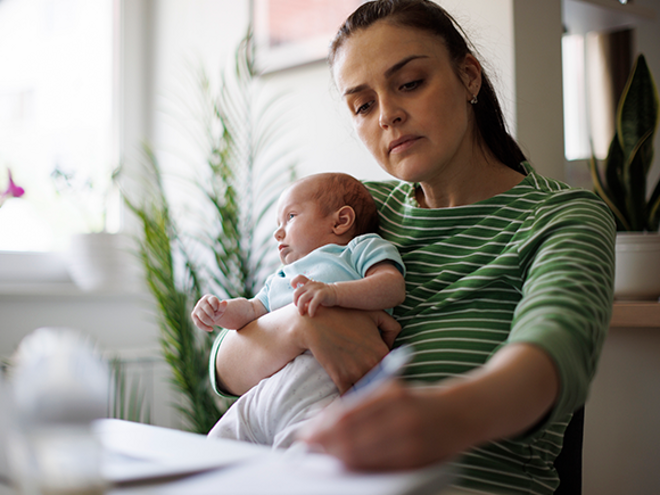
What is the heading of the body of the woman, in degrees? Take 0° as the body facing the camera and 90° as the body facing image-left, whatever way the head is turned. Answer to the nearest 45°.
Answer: approximately 45°

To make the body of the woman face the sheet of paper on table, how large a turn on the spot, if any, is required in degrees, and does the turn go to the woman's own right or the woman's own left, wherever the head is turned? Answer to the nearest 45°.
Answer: approximately 45° to the woman's own left

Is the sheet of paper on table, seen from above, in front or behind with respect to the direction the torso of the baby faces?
in front

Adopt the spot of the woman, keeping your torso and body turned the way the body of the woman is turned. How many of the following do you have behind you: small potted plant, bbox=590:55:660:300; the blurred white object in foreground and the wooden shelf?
2

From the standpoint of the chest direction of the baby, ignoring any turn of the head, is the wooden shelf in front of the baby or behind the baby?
behind

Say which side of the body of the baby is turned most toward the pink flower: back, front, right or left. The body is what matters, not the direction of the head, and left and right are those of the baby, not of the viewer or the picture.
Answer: right

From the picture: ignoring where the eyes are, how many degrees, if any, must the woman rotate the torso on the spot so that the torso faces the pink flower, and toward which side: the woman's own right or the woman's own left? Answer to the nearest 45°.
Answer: approximately 90° to the woman's own right

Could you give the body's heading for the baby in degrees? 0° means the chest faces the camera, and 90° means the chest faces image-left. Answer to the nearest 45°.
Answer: approximately 45°

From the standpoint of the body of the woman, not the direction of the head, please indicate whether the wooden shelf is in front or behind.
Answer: behind

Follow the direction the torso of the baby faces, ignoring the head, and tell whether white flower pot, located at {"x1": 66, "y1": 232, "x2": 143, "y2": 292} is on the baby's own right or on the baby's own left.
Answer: on the baby's own right

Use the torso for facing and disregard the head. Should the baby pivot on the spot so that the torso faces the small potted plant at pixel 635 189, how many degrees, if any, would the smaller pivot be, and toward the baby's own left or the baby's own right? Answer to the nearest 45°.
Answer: approximately 180°

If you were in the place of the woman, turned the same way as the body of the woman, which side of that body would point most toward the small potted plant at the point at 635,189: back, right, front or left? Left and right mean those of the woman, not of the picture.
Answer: back

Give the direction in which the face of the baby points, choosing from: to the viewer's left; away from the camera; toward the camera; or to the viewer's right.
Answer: to the viewer's left

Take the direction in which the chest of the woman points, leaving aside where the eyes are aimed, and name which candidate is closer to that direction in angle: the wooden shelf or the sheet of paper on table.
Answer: the sheet of paper on table

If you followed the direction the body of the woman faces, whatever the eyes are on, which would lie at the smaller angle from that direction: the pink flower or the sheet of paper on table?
the sheet of paper on table
